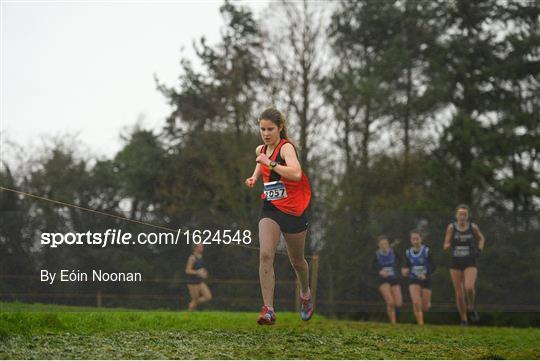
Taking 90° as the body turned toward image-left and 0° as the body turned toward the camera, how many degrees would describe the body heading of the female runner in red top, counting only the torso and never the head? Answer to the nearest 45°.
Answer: approximately 45°
